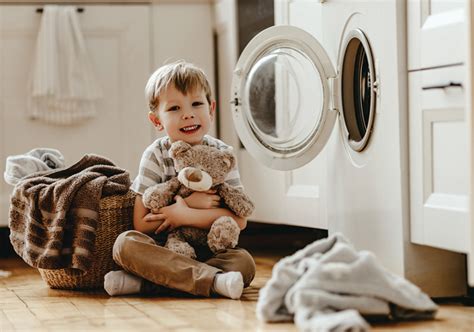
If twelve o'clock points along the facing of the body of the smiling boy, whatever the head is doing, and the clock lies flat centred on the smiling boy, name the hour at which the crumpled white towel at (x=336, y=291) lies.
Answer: The crumpled white towel is roughly at 11 o'clock from the smiling boy.

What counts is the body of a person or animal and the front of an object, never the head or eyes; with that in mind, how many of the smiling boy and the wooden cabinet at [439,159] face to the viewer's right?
0

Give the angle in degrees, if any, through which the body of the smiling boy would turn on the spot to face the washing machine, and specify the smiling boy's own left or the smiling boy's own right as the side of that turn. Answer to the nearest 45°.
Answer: approximately 90° to the smiling boy's own left

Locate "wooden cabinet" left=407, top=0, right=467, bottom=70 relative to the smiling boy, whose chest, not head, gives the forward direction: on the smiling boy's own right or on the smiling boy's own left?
on the smiling boy's own left

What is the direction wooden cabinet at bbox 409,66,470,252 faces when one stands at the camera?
facing the viewer and to the left of the viewer

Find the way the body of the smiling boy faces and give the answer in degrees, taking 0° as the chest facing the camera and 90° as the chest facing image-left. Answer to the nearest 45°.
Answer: approximately 0°
